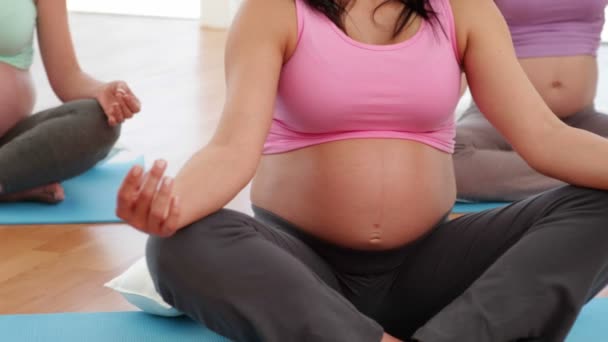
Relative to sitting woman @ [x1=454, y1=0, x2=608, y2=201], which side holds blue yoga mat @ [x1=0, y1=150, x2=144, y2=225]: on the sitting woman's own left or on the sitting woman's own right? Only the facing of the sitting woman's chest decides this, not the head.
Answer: on the sitting woman's own right

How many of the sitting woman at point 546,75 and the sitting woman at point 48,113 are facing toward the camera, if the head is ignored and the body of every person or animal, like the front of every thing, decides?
2

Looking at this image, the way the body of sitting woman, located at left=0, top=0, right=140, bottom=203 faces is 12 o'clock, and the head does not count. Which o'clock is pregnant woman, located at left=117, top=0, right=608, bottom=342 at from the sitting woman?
The pregnant woman is roughly at 11 o'clock from the sitting woman.

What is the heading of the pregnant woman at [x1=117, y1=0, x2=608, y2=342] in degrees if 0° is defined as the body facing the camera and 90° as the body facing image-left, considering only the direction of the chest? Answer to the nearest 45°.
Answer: approximately 0°

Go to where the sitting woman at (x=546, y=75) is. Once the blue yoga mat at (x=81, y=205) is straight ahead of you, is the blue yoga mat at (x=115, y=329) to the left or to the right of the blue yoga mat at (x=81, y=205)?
left

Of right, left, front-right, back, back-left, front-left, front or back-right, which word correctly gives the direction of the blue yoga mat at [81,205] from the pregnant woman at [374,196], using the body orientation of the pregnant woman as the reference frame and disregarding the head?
back-right

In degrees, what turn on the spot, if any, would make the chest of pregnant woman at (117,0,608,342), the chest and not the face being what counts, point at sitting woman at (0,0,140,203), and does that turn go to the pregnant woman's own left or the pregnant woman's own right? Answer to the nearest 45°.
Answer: approximately 135° to the pregnant woman's own right

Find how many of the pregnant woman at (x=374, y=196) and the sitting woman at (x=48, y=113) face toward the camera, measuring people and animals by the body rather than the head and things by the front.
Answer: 2

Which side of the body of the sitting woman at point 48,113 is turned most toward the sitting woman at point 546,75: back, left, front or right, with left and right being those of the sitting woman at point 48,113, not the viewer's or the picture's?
left
